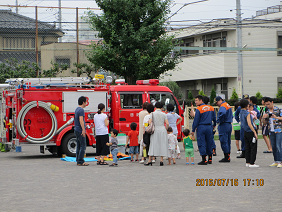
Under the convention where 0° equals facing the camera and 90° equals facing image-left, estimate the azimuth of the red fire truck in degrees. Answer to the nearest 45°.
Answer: approximately 270°

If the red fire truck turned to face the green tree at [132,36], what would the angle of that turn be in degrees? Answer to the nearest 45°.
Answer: approximately 45° to its left

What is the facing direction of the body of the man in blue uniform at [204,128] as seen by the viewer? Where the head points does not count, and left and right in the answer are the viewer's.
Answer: facing away from the viewer and to the left of the viewer

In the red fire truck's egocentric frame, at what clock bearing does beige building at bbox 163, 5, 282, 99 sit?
The beige building is roughly at 10 o'clock from the red fire truck.

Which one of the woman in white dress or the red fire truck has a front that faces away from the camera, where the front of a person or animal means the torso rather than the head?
the woman in white dress

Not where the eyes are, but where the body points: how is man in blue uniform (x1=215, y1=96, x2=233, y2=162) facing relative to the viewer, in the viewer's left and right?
facing to the left of the viewer

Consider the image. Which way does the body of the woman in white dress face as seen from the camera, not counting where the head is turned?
away from the camera

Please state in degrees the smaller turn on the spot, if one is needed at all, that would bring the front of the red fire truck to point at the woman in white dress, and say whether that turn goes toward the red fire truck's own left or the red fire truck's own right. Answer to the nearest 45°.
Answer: approximately 45° to the red fire truck's own right

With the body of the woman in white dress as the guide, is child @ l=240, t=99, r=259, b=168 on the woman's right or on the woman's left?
on the woman's right
